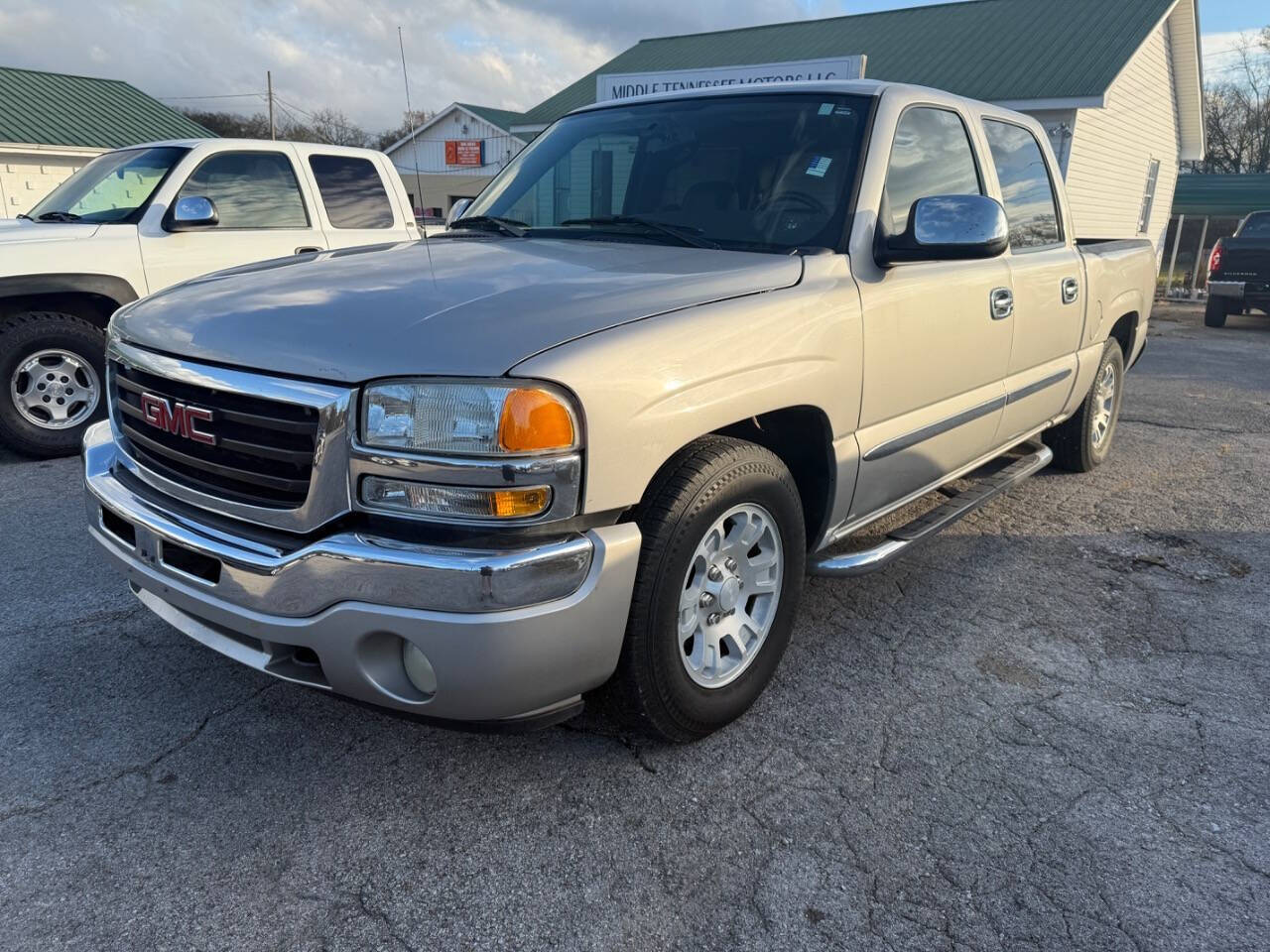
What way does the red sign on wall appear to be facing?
toward the camera

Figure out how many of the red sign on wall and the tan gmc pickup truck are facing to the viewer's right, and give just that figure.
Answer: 0

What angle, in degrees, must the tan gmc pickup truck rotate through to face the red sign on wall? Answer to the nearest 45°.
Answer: approximately 135° to its right

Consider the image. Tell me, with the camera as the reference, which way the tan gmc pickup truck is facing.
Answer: facing the viewer and to the left of the viewer

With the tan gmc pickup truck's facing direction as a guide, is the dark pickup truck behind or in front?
behind

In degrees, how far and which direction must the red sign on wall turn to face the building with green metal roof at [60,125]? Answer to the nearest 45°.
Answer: approximately 45° to its right

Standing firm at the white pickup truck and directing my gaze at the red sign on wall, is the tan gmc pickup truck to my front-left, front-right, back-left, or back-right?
back-right

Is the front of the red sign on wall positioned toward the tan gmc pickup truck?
yes

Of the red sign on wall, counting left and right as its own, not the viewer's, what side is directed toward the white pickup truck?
front

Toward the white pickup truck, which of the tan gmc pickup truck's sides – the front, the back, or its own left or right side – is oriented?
right

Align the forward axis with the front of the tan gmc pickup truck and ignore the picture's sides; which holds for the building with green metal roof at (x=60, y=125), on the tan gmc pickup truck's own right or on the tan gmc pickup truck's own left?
on the tan gmc pickup truck's own right

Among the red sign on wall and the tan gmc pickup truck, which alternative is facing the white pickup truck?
the red sign on wall
